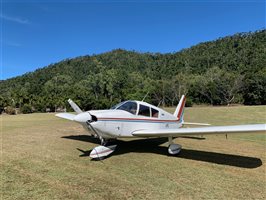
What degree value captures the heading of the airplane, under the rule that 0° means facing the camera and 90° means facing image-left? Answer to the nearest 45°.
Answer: approximately 45°

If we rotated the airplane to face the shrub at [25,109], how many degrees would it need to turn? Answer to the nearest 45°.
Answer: approximately 90° to its right
